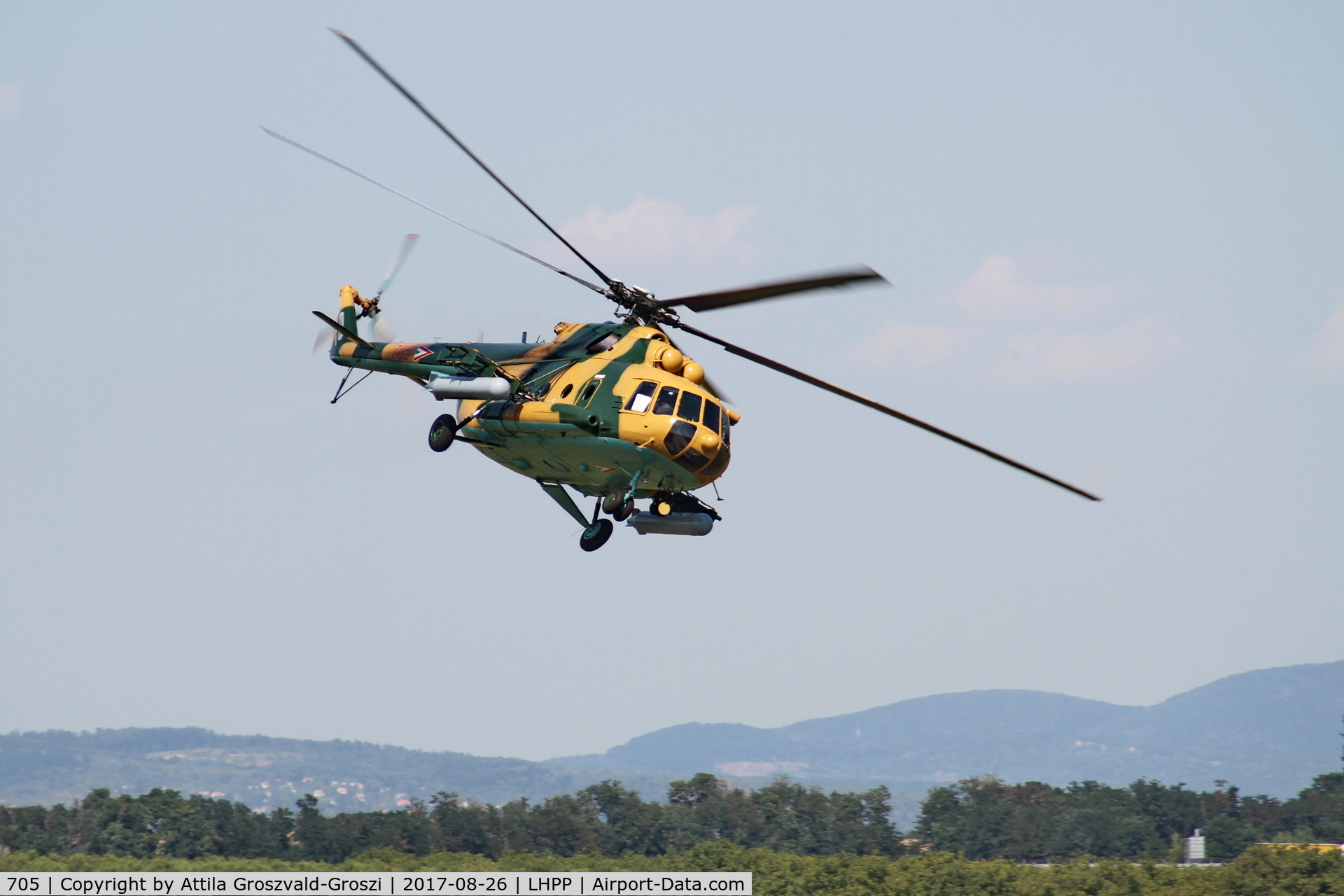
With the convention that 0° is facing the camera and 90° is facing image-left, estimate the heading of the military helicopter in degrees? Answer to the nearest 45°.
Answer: approximately 315°
